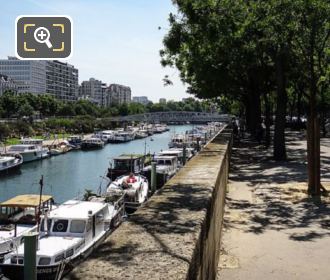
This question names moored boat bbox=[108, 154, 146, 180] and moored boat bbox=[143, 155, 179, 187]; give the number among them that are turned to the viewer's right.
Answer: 0

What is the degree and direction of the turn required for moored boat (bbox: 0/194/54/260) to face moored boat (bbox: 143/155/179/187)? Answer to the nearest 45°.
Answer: approximately 180°

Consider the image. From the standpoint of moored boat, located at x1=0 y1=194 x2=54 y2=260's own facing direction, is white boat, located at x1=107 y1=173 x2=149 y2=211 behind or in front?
behind

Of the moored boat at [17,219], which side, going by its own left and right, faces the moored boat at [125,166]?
back

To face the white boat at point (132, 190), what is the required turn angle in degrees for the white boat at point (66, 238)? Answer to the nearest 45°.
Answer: approximately 135° to its right

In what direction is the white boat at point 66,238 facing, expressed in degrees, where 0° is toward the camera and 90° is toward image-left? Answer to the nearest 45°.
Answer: approximately 45°

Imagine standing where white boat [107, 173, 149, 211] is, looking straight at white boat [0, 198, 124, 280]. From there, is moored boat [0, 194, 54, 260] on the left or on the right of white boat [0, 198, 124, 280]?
right

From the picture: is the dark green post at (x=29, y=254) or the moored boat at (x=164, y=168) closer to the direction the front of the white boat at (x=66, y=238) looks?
the dark green post

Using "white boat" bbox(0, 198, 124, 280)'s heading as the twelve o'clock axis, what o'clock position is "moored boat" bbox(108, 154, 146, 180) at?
The moored boat is roughly at 5 o'clock from the white boat.
